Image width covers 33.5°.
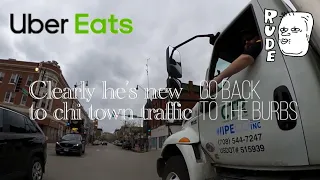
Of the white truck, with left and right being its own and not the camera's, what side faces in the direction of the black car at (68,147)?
front

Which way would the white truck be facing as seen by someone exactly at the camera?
facing away from the viewer and to the left of the viewer

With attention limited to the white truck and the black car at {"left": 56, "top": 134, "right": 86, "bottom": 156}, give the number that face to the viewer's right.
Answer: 0
